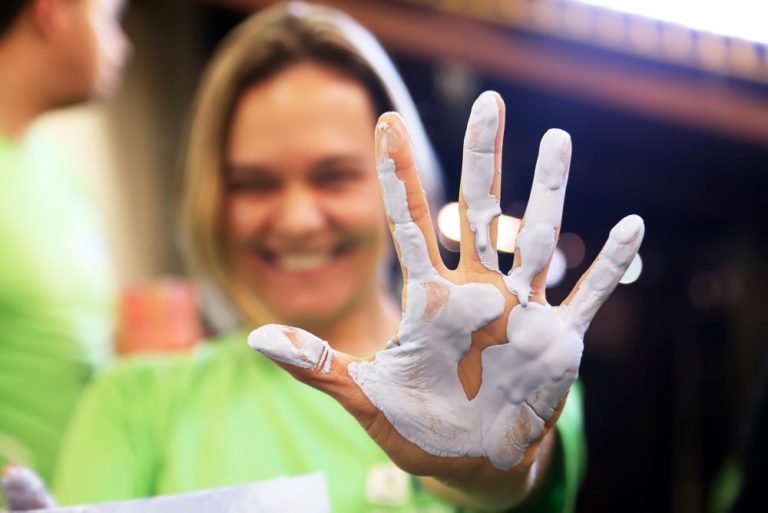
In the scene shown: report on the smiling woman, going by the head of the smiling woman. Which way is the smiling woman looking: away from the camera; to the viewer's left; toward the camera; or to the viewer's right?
toward the camera

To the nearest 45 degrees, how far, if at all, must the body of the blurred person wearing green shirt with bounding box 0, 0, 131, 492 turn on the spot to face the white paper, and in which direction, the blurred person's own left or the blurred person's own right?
approximately 90° to the blurred person's own right

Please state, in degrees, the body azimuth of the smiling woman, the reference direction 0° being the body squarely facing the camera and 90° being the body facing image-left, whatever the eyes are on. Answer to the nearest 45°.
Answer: approximately 0°

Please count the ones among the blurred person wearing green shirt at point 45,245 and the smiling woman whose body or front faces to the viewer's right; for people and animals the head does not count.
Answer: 1

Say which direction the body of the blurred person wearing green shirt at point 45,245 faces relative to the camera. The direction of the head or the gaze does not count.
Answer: to the viewer's right

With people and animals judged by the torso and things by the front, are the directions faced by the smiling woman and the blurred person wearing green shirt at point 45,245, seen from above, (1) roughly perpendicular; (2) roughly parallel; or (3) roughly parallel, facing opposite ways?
roughly perpendicular
